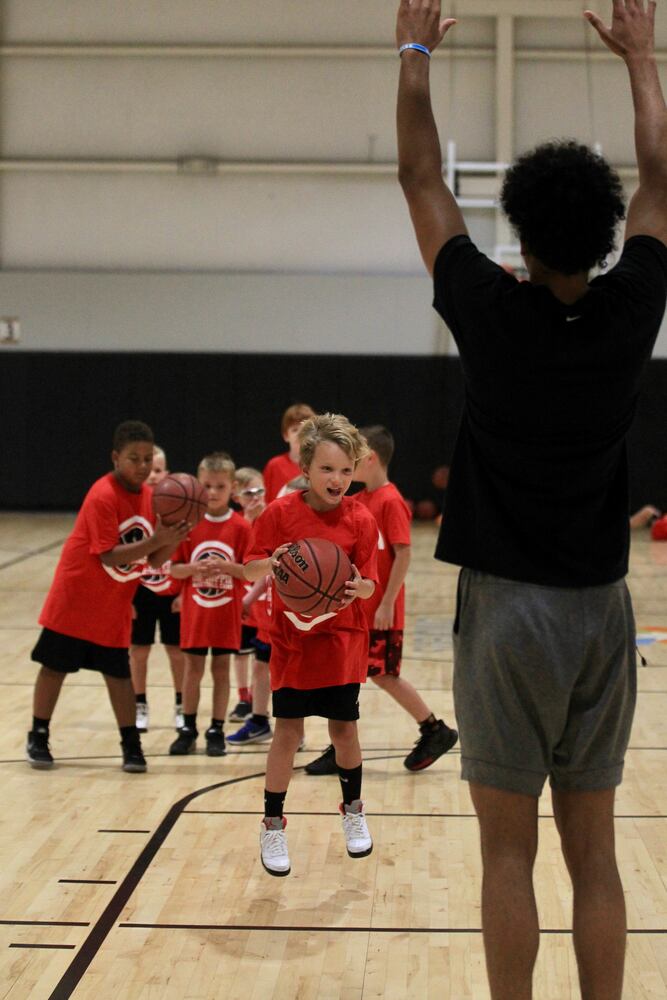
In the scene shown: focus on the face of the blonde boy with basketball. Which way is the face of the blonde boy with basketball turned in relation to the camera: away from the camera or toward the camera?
toward the camera

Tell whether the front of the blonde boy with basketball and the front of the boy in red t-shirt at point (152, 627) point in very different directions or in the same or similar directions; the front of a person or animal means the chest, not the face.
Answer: same or similar directions

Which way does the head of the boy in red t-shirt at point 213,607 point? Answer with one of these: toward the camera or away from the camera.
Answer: toward the camera

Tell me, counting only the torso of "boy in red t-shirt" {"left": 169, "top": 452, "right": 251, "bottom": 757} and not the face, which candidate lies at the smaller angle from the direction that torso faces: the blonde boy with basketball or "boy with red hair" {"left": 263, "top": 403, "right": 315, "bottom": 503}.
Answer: the blonde boy with basketball

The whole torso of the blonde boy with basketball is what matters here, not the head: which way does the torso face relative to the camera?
toward the camera

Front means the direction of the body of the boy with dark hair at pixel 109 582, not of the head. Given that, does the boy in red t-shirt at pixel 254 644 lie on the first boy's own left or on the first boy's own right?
on the first boy's own left

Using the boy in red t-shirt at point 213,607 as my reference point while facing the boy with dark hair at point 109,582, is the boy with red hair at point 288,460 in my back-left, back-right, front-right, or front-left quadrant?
back-right

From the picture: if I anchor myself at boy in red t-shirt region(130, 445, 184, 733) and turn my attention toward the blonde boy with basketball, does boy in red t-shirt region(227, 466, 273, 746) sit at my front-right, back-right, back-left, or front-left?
front-left

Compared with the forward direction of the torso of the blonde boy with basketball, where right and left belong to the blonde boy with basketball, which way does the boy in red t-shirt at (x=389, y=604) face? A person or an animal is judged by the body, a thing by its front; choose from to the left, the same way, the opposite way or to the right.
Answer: to the right

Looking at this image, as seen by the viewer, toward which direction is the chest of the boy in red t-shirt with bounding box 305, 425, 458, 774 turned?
to the viewer's left

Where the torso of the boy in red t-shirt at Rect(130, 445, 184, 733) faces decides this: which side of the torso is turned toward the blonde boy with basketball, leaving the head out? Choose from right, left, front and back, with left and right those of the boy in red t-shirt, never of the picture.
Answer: front

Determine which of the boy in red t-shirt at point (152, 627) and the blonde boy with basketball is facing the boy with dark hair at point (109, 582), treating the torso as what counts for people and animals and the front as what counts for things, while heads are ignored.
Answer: the boy in red t-shirt

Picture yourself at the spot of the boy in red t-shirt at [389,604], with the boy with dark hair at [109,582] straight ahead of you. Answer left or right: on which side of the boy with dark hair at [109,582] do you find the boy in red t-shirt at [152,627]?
right

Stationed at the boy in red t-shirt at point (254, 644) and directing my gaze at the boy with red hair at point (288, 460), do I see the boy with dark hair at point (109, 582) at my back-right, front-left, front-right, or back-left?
back-left

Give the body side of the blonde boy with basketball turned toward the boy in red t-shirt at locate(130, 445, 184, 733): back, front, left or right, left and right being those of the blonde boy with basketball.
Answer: back

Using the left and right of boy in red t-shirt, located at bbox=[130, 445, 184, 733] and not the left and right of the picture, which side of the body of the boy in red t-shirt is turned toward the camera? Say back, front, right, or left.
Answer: front
